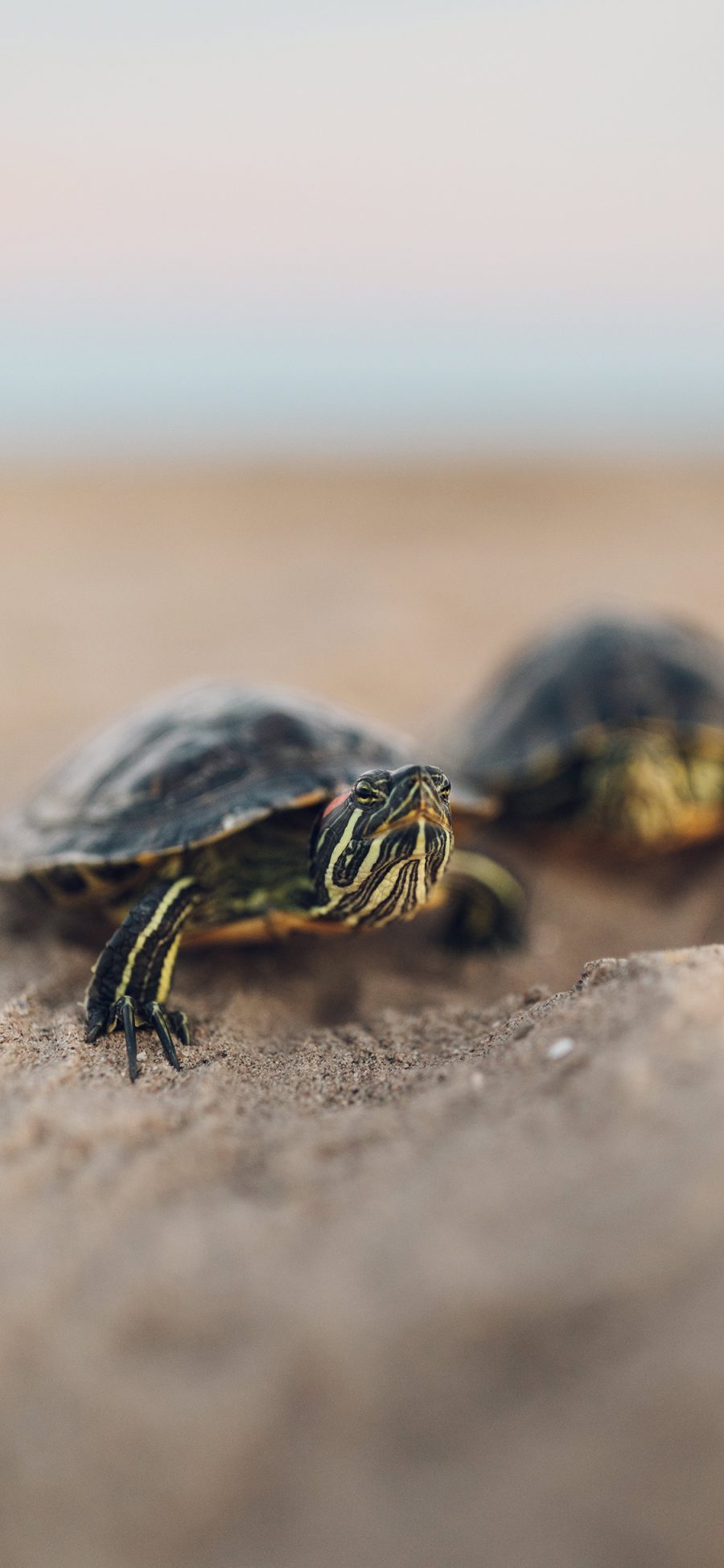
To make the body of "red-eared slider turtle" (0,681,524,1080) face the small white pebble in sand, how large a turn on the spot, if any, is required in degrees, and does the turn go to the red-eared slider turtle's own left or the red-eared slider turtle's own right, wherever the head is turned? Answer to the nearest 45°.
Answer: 0° — it already faces it

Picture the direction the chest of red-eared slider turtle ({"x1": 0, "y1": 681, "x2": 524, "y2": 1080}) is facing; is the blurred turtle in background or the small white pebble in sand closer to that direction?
the small white pebble in sand

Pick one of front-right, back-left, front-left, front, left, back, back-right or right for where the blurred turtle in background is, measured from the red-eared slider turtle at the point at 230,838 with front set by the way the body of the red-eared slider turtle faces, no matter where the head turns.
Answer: left

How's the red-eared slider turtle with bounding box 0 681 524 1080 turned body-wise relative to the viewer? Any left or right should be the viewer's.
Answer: facing the viewer and to the right of the viewer
